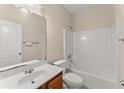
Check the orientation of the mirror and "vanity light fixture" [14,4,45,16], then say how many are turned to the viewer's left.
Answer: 0

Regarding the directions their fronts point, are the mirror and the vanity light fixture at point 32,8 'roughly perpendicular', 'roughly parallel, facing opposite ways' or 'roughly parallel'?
roughly parallel

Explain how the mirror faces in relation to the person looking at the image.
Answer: facing the viewer and to the right of the viewer
